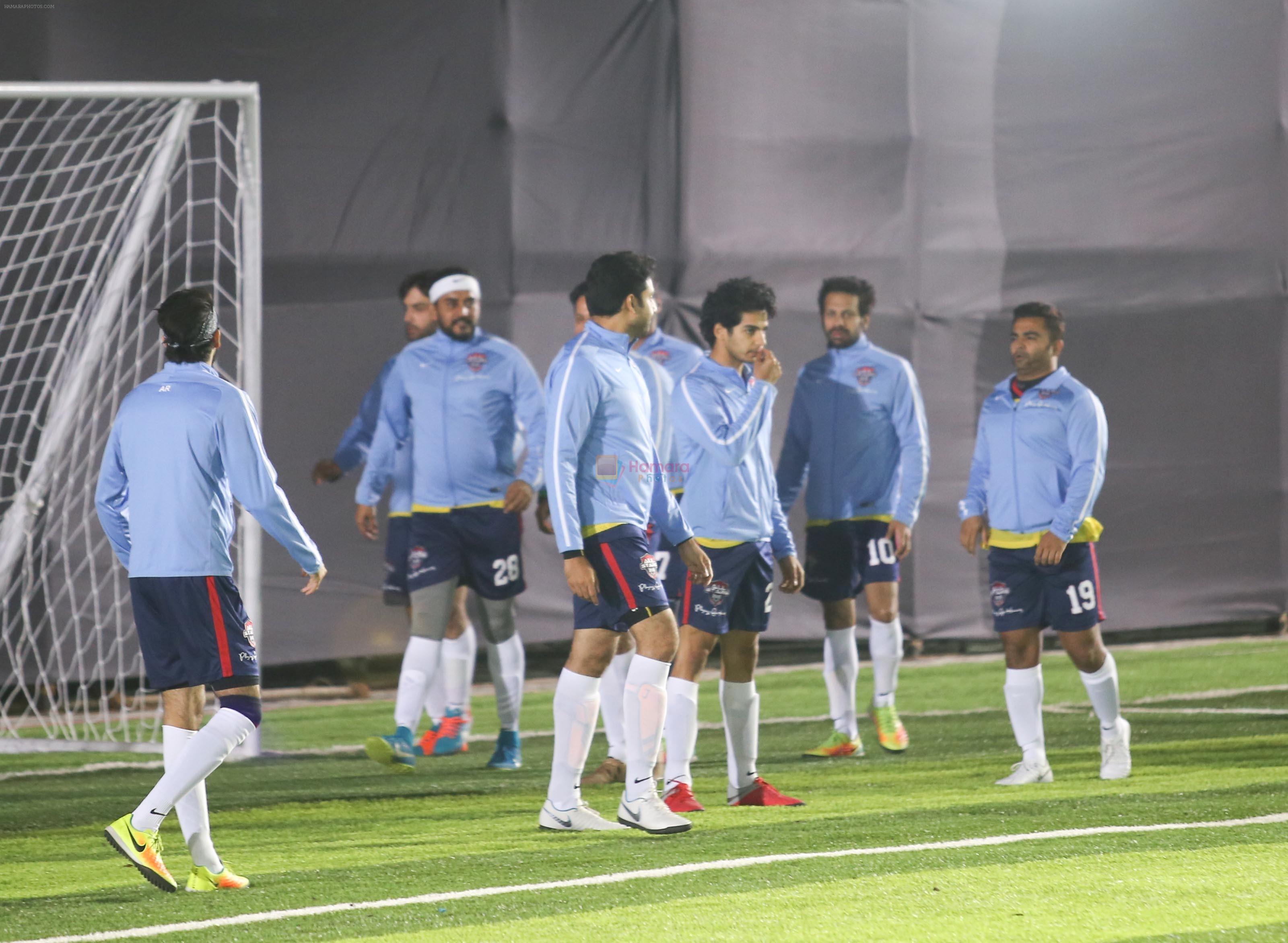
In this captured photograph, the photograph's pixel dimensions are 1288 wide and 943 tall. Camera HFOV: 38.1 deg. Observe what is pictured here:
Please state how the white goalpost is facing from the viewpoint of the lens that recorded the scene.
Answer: facing the viewer and to the right of the viewer

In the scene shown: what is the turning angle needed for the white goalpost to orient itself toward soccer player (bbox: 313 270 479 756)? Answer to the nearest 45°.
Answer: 0° — it already faces them

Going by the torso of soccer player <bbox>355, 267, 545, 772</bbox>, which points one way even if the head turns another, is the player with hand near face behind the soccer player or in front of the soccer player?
in front

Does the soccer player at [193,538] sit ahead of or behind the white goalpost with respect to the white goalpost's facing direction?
ahead

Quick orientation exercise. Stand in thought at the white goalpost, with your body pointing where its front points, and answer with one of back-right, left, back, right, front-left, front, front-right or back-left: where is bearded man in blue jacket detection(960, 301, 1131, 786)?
front

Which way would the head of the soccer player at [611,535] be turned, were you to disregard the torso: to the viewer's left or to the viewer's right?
to the viewer's right

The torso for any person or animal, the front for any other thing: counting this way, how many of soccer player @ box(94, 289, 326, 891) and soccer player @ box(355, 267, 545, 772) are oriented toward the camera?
1

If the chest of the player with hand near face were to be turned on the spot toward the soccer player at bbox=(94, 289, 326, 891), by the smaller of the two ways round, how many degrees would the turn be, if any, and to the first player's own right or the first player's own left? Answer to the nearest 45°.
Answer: approximately 90° to the first player's own right

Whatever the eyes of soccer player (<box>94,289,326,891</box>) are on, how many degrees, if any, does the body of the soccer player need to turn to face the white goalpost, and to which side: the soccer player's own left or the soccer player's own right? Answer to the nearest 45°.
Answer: approximately 45° to the soccer player's own left

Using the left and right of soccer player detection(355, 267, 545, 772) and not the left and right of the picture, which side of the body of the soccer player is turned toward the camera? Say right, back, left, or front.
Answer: front

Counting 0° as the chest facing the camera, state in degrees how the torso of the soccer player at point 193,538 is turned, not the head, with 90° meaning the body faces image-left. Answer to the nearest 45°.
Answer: approximately 225°
